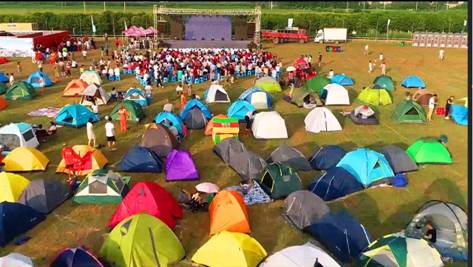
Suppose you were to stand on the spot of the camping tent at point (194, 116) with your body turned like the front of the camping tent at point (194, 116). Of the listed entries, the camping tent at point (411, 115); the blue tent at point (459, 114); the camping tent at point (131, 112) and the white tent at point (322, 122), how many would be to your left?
3

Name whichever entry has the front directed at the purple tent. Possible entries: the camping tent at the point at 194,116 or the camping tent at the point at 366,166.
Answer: the camping tent at the point at 194,116

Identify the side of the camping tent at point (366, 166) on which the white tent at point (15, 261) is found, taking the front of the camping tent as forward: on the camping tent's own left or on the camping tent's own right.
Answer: on the camping tent's own right

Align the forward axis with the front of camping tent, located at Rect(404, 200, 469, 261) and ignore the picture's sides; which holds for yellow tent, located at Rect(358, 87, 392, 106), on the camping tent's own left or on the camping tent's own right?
on the camping tent's own right

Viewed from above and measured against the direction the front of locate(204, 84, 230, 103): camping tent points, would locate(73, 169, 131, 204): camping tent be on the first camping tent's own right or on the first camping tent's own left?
on the first camping tent's own right

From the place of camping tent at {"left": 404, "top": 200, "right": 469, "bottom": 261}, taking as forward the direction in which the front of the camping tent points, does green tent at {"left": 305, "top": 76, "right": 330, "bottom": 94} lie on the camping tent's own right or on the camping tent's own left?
on the camping tent's own right

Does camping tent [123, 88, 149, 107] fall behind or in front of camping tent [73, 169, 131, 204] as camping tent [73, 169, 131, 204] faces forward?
behind

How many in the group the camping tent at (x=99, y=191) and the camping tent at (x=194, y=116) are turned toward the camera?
2

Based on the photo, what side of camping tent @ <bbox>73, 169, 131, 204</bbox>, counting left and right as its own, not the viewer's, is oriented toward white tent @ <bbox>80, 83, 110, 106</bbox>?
back

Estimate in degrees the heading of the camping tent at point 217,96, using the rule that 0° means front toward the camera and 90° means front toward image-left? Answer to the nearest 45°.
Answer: approximately 315°

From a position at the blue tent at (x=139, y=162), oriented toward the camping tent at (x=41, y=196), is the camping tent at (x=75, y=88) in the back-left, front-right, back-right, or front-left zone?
back-right
